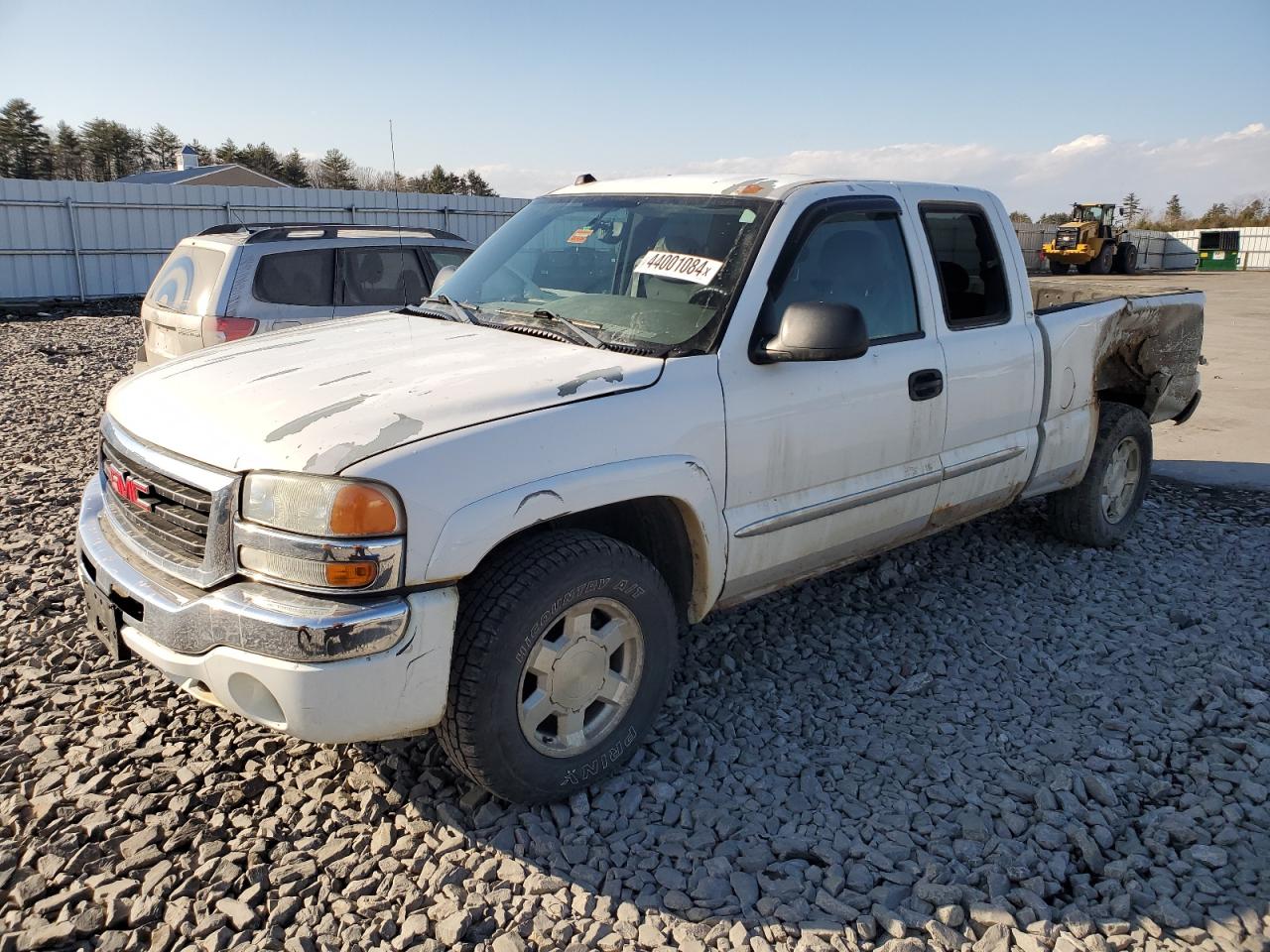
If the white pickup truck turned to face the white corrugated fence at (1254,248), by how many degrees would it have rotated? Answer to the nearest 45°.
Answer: approximately 180°

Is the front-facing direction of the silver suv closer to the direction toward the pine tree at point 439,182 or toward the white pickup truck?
the pine tree

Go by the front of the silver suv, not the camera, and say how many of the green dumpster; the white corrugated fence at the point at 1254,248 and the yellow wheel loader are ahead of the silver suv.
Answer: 3

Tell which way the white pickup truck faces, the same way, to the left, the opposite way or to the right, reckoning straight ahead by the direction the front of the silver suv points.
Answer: the opposite way
